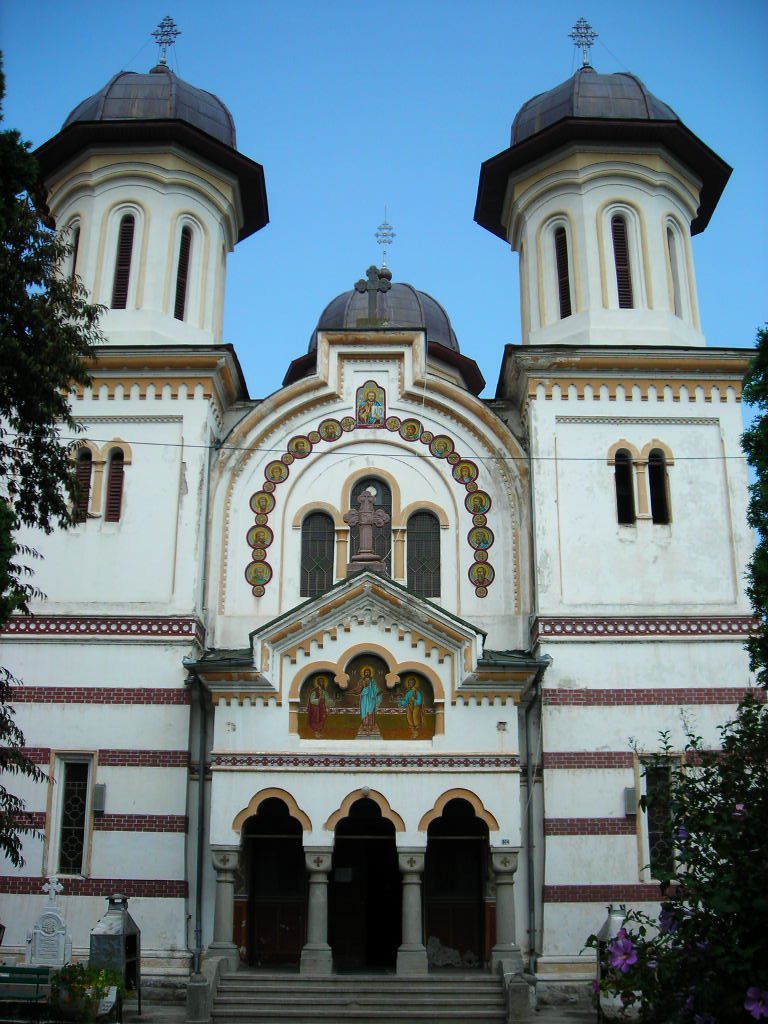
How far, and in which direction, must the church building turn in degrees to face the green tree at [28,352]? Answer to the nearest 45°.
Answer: approximately 45° to its right

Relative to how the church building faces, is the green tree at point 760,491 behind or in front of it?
in front

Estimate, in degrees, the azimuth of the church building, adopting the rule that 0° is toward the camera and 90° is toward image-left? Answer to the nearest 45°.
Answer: approximately 0°

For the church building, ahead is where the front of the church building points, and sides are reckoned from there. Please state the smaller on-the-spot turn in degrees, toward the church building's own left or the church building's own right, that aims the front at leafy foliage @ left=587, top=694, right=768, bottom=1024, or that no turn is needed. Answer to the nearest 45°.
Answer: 0° — it already faces it
